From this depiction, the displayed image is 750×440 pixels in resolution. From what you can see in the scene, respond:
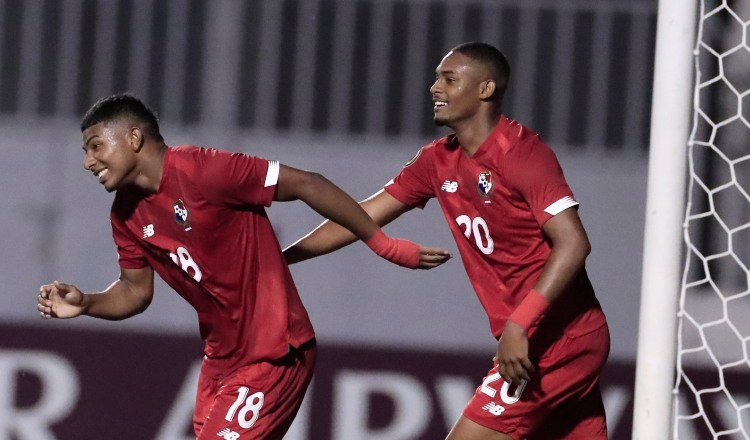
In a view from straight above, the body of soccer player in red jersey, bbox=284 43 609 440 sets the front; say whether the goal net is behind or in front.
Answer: behind

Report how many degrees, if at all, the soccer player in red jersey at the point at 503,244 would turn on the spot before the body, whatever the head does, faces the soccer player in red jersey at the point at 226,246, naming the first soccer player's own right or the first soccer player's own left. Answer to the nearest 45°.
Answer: approximately 45° to the first soccer player's own right

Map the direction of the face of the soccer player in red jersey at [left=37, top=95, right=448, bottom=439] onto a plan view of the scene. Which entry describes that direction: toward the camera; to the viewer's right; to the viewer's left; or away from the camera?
to the viewer's left

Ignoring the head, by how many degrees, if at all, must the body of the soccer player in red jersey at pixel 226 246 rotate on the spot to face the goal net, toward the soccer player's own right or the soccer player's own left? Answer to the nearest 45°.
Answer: approximately 180°

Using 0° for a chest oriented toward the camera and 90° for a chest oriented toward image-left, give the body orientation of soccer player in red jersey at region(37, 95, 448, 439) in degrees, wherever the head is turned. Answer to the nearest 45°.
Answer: approximately 45°

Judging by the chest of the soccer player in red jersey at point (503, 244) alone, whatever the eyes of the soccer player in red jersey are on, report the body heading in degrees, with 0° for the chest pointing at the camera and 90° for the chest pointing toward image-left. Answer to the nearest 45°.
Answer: approximately 45°

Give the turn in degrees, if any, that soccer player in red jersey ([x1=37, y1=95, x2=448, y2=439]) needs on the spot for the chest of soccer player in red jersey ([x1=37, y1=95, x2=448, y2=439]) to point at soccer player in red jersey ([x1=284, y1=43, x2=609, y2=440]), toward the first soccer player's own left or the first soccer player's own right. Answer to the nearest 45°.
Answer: approximately 135° to the first soccer player's own left

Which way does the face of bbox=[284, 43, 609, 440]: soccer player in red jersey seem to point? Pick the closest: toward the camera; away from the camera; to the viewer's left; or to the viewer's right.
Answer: to the viewer's left
